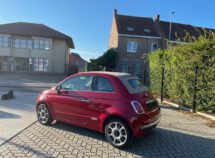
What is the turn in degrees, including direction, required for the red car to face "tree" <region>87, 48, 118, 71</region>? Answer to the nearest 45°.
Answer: approximately 45° to its right

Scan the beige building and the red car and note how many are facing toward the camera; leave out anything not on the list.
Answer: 1

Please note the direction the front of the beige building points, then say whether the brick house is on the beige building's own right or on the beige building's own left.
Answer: on the beige building's own left

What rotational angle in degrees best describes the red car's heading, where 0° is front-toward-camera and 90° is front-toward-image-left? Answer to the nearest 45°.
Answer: approximately 135°

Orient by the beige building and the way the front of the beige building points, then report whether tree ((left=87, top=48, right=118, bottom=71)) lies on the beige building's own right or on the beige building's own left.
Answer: on the beige building's own left

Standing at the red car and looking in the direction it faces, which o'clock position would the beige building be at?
The beige building is roughly at 1 o'clock from the red car.

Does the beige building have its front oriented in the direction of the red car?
yes

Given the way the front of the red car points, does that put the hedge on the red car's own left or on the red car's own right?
on the red car's own right

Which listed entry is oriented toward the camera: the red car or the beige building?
the beige building

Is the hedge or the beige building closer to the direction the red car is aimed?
the beige building

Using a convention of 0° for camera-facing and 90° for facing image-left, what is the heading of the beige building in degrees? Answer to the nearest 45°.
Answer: approximately 0°

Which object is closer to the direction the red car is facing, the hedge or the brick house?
the brick house

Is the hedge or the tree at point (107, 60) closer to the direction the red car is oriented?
the tree

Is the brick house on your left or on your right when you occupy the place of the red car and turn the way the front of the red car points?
on your right
